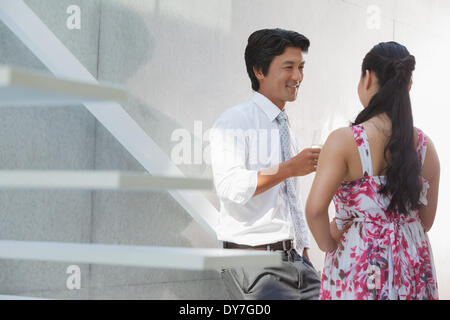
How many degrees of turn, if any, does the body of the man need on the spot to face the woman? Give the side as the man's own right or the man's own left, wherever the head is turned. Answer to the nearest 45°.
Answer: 0° — they already face them

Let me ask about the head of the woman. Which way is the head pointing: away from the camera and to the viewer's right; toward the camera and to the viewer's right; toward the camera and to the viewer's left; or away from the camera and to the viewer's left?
away from the camera and to the viewer's left

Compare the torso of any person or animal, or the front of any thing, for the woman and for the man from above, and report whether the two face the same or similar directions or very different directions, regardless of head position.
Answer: very different directions

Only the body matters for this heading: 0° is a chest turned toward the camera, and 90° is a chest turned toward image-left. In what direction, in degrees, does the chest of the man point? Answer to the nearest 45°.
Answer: approximately 315°

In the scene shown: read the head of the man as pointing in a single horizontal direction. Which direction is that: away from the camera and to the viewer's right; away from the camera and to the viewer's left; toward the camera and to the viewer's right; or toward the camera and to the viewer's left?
toward the camera and to the viewer's right

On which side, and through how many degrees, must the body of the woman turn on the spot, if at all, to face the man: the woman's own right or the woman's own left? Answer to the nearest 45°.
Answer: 0° — they already face them

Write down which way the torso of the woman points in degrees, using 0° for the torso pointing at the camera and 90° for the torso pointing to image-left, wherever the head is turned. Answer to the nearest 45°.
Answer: approximately 135°
